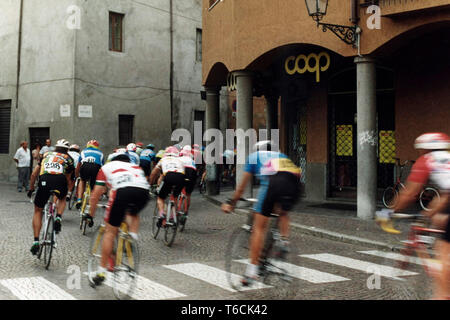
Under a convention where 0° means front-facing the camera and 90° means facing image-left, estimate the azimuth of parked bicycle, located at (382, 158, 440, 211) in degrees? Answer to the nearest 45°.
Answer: approximately 90°

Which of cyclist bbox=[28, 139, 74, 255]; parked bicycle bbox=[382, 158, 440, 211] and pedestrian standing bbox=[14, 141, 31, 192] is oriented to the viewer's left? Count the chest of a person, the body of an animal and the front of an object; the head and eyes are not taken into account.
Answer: the parked bicycle

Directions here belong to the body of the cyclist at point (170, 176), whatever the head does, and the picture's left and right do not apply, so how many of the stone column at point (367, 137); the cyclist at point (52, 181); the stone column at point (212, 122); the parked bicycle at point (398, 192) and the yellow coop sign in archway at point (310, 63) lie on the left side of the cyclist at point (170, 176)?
1

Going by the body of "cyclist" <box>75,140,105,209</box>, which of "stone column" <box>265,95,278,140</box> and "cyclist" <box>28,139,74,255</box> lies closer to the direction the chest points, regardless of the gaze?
the stone column

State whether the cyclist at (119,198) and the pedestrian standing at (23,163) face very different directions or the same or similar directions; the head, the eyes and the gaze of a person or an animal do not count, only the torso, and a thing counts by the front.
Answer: very different directions

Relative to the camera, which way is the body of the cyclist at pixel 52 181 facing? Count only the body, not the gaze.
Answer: away from the camera

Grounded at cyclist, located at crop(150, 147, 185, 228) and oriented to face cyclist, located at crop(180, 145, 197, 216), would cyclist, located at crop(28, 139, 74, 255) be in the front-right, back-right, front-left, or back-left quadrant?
back-left

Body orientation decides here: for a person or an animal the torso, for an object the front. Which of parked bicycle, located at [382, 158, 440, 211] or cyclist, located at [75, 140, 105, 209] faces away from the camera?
the cyclist

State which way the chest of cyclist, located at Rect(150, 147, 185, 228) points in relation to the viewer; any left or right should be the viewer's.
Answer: facing away from the viewer and to the left of the viewer

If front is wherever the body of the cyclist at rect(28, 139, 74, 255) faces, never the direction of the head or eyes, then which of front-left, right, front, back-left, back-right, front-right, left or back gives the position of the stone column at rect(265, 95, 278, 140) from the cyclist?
front-right

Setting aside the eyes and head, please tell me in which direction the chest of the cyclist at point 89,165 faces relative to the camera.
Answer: away from the camera

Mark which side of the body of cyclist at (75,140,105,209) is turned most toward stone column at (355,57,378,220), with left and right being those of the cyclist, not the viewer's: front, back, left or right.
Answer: right
